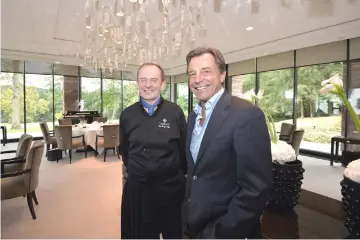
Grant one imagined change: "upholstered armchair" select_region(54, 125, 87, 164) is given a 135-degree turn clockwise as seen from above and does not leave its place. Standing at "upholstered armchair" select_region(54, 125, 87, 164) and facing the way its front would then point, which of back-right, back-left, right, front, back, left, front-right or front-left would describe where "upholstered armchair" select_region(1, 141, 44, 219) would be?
front

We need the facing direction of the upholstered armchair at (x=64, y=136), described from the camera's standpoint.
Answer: facing away from the viewer and to the right of the viewer

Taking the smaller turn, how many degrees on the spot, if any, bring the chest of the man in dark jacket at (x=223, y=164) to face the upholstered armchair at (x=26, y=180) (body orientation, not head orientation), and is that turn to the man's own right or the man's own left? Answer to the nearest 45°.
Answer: approximately 90° to the man's own right

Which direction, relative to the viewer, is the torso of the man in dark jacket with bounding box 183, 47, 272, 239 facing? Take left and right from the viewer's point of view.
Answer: facing the viewer and to the left of the viewer

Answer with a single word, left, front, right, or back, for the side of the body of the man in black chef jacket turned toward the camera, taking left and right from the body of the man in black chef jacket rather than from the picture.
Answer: front

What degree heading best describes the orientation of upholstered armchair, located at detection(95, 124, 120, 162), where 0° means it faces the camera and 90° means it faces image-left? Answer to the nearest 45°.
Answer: approximately 135°

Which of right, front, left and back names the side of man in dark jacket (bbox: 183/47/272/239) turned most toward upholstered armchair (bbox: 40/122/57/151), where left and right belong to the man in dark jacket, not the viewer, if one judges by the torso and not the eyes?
right

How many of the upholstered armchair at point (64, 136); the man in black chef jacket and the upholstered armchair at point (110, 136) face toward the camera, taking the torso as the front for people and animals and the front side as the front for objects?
1

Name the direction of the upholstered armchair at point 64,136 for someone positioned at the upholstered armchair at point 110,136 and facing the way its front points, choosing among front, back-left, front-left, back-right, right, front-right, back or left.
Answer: front-left

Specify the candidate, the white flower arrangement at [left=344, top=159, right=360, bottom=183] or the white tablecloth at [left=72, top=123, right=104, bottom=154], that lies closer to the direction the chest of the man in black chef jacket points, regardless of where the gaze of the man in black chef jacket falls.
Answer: the white flower arrangement

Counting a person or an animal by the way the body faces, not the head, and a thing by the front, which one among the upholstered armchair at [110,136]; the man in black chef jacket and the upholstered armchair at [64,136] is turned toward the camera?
the man in black chef jacket

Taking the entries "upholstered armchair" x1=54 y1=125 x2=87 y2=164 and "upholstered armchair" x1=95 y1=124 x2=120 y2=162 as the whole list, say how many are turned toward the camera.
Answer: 0
